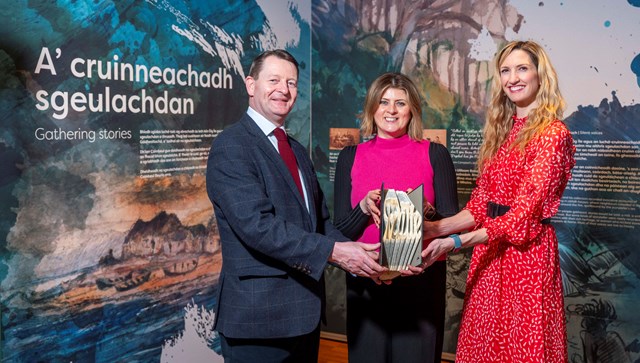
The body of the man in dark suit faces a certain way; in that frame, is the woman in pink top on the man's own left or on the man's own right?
on the man's own left

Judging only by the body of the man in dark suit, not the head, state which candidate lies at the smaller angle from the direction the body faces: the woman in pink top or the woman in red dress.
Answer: the woman in red dress

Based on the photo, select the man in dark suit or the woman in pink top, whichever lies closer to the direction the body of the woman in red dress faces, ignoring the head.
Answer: the man in dark suit

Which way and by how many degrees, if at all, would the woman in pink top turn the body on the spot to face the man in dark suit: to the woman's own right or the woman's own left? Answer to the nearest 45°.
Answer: approximately 45° to the woman's own right

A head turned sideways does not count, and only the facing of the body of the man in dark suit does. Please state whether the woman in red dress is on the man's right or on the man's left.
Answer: on the man's left

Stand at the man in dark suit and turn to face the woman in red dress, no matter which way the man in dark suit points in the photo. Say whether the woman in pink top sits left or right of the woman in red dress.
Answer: left

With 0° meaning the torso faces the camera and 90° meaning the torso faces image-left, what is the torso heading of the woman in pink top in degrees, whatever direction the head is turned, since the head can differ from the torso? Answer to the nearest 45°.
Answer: approximately 0°
